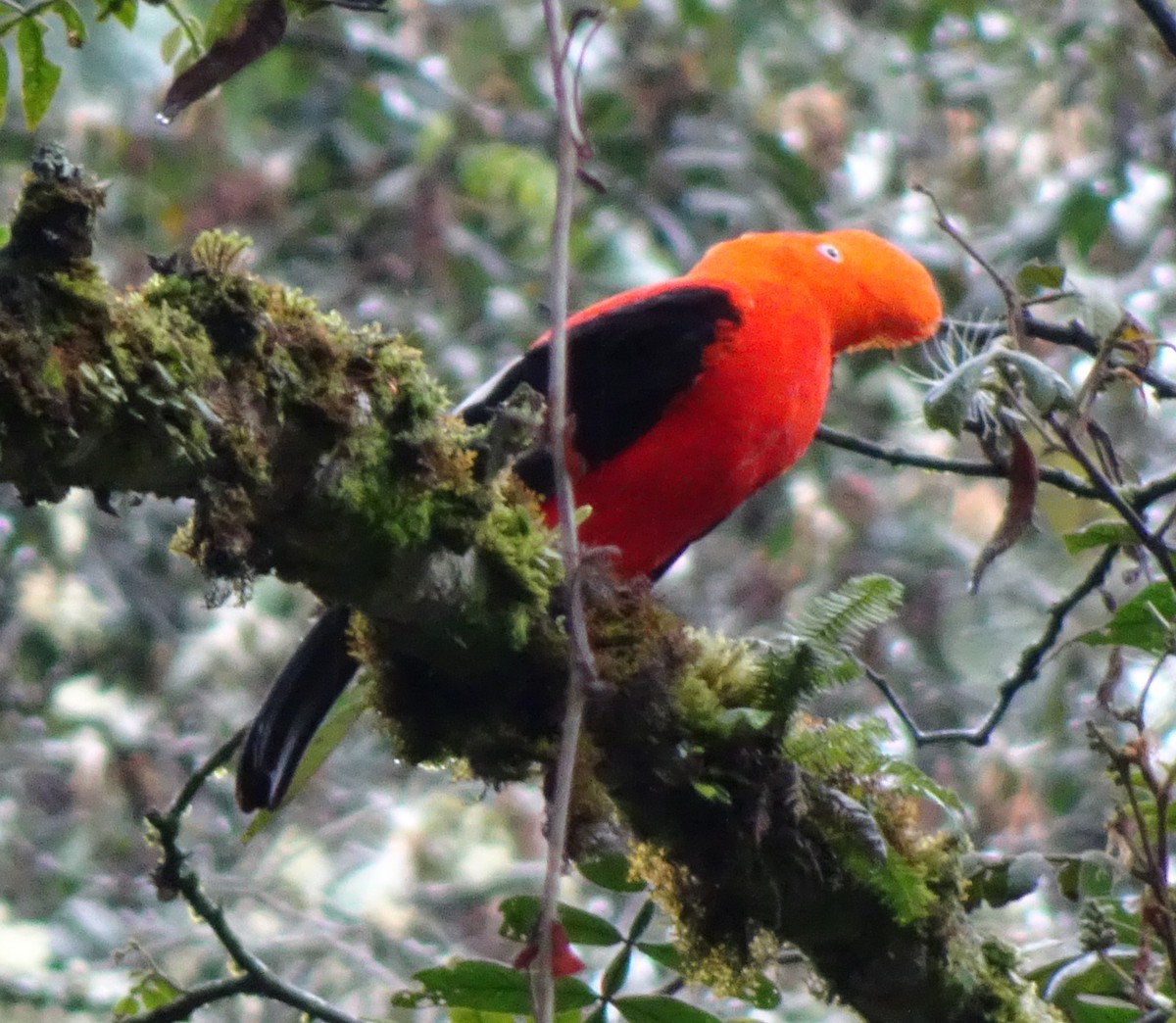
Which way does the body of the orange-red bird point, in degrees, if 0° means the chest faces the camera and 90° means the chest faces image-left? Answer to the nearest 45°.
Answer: approximately 270°

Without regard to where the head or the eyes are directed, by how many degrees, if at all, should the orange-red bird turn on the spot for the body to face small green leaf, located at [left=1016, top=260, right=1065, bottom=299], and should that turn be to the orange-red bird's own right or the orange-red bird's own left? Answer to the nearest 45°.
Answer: approximately 45° to the orange-red bird's own right

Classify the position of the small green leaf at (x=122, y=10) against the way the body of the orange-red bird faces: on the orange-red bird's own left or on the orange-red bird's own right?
on the orange-red bird's own right

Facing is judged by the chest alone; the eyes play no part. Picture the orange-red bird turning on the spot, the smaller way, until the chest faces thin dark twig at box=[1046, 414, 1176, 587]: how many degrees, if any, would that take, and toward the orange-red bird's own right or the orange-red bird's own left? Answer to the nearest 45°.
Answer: approximately 45° to the orange-red bird's own right

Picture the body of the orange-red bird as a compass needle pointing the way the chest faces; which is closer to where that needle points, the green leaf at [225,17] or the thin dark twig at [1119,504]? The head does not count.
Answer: the thin dark twig
